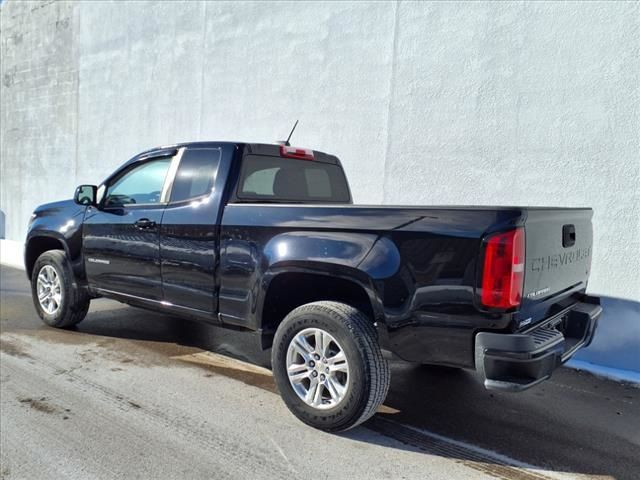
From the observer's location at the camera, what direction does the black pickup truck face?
facing away from the viewer and to the left of the viewer

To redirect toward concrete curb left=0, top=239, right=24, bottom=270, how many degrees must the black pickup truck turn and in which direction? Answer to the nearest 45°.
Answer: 0° — it already faces it
